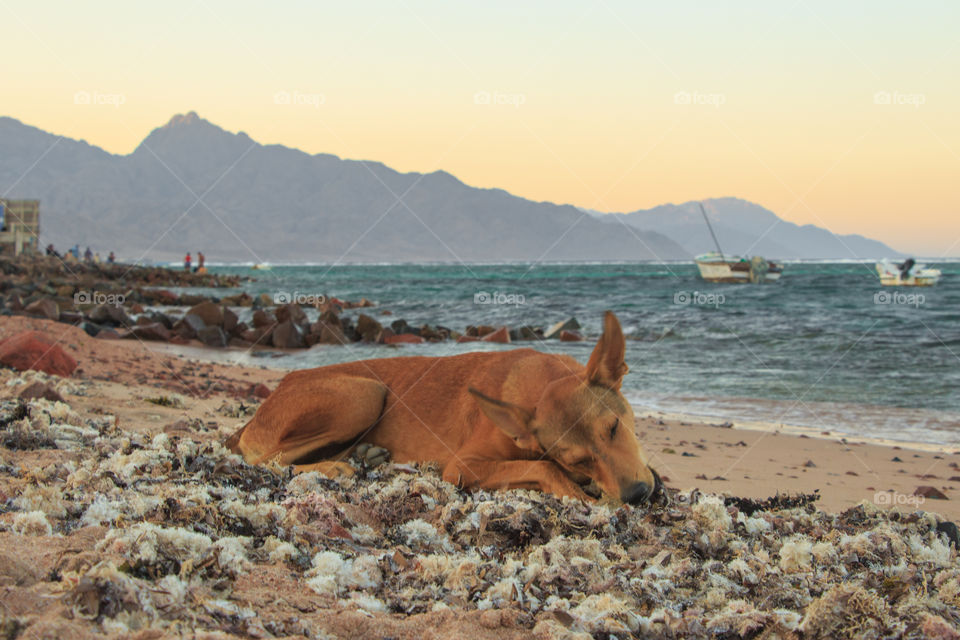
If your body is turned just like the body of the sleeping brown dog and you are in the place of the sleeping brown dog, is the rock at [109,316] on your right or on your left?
on your left

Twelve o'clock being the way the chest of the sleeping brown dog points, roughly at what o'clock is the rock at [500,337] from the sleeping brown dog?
The rock is roughly at 9 o'clock from the sleeping brown dog.

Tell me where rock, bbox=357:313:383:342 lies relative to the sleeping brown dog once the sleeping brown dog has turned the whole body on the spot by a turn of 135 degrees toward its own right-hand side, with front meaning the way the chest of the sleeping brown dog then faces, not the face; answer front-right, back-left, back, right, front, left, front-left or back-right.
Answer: back-right

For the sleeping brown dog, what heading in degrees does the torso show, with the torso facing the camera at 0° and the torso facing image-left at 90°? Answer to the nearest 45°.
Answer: approximately 270°

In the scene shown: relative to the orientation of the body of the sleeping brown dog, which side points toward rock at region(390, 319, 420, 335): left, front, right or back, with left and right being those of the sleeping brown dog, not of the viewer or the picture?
left

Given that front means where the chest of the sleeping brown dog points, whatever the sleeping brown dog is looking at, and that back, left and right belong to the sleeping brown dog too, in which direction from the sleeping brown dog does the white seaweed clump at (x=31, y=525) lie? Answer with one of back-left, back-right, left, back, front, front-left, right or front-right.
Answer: back-right

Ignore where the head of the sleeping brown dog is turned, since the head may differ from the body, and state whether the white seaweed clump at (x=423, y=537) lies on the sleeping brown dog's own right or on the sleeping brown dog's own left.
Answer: on the sleeping brown dog's own right

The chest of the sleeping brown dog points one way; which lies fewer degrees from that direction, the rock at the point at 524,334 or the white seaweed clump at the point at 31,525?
the rock

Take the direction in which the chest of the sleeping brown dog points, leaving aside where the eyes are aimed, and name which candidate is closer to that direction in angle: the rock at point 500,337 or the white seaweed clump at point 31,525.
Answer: the rock

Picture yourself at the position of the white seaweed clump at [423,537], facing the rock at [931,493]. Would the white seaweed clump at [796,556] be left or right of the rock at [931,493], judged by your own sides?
right
